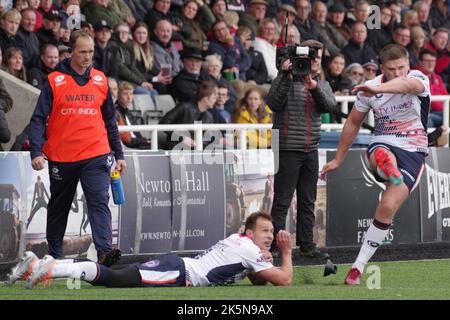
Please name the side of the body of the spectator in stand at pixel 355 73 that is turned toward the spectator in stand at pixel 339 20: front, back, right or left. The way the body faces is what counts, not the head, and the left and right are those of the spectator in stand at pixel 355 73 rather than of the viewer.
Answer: back

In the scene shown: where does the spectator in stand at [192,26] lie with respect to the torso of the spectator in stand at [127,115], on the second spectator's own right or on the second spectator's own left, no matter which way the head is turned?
on the second spectator's own left
